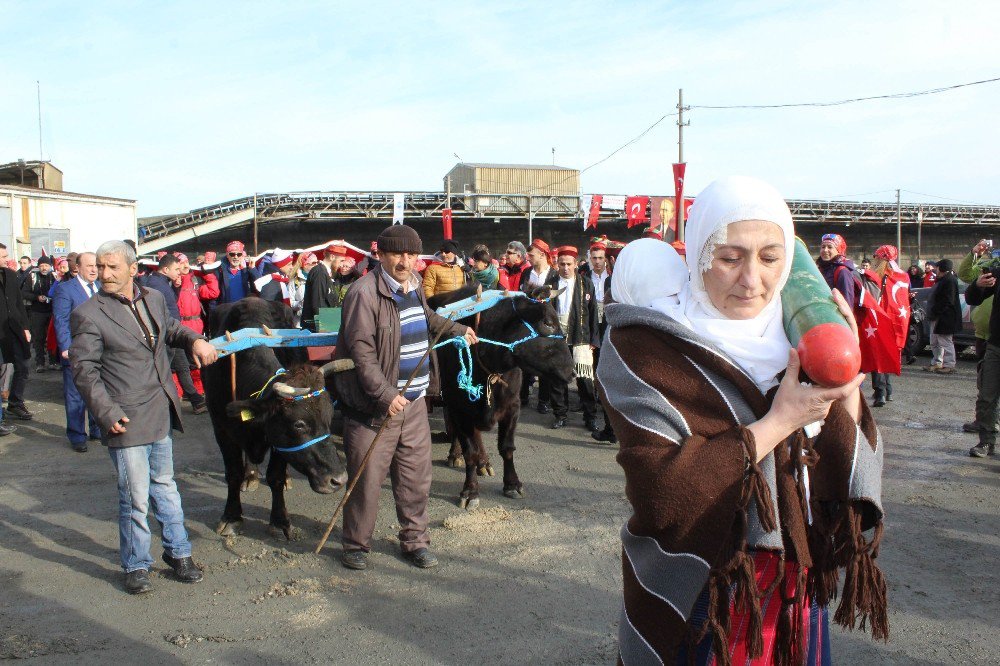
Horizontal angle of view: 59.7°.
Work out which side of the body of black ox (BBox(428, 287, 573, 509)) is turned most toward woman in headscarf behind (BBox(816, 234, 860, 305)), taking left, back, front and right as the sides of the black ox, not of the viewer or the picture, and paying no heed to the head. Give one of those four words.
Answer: left

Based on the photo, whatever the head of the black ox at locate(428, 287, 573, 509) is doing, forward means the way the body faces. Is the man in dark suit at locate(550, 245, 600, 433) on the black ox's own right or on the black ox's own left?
on the black ox's own left

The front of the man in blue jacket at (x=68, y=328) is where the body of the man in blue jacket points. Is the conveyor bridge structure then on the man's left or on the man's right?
on the man's left

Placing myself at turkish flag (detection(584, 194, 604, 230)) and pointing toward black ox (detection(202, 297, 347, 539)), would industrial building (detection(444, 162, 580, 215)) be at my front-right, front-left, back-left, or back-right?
back-right

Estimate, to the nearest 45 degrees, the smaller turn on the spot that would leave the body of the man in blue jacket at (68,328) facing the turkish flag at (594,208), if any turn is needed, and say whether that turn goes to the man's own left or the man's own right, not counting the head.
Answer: approximately 90° to the man's own left

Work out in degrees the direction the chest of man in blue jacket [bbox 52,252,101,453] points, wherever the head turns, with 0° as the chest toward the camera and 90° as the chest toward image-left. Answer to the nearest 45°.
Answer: approximately 315°

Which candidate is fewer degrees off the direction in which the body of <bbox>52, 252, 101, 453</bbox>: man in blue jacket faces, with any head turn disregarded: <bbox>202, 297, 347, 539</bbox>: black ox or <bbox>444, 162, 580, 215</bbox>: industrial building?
the black ox

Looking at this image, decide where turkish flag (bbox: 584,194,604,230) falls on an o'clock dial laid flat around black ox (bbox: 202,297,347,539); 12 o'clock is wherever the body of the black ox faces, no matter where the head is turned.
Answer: The turkish flag is roughly at 7 o'clock from the black ox.

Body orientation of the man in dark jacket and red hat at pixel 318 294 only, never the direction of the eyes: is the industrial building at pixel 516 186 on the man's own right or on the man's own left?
on the man's own left

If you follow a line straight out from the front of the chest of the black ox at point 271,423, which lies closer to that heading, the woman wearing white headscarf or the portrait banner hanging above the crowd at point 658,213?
the woman wearing white headscarf

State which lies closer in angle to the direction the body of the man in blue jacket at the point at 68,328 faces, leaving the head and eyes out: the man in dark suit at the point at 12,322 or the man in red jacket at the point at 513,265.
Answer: the man in red jacket
